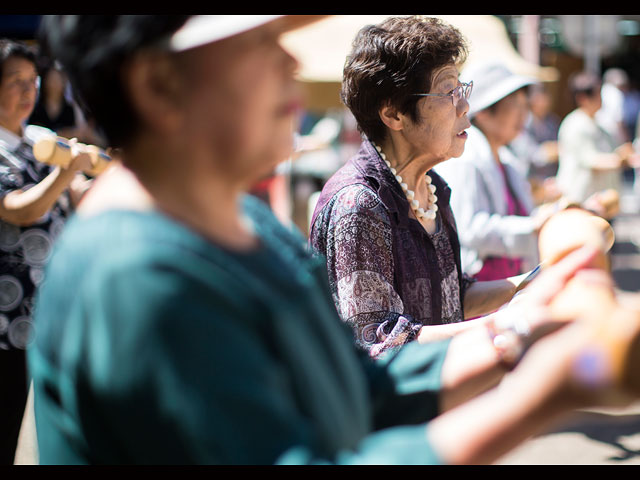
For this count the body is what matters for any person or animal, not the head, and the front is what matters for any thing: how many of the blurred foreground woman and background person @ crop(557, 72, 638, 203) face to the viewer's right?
2

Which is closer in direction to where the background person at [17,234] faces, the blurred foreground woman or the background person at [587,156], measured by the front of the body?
the blurred foreground woman

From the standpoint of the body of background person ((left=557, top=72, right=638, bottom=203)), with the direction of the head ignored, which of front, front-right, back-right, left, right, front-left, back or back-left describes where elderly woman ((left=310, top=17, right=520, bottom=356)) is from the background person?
right

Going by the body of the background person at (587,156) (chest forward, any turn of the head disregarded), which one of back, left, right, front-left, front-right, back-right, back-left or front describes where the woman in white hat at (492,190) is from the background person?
right

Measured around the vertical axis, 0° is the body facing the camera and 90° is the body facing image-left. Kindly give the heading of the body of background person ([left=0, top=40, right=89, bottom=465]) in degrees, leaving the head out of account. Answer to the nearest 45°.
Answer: approximately 315°

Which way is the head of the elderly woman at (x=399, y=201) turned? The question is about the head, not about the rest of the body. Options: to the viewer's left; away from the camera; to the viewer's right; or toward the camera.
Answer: to the viewer's right

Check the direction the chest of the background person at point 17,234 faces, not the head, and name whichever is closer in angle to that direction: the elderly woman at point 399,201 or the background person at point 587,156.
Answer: the elderly woman

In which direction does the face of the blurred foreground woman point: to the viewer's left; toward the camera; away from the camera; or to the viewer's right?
to the viewer's right

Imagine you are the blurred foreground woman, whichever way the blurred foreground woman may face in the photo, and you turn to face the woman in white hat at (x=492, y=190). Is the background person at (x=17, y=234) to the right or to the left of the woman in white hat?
left

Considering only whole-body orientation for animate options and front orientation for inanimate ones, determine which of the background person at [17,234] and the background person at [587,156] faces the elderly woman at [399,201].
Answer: the background person at [17,234]

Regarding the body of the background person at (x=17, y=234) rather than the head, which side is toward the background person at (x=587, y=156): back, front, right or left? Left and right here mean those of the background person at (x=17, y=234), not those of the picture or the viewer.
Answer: left

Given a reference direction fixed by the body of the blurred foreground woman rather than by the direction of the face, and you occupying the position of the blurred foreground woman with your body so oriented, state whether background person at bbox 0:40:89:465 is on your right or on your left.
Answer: on your left

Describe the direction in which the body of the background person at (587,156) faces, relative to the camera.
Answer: to the viewer's right

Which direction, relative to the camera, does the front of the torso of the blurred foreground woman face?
to the viewer's right
